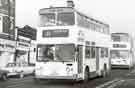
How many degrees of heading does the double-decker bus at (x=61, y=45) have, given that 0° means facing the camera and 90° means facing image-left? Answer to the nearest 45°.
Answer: approximately 45°

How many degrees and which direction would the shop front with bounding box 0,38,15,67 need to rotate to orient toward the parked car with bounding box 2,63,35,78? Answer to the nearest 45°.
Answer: approximately 45° to its right

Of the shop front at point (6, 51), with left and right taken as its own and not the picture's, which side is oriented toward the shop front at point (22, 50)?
left

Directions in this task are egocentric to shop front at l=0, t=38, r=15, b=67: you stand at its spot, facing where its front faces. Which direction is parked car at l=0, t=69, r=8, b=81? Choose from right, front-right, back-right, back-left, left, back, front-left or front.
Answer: front-right

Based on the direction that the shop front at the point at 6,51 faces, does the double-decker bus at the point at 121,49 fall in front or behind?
in front

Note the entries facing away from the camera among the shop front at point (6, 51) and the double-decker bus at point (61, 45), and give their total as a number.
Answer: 0

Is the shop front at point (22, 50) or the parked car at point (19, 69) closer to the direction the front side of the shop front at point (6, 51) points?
the parked car
